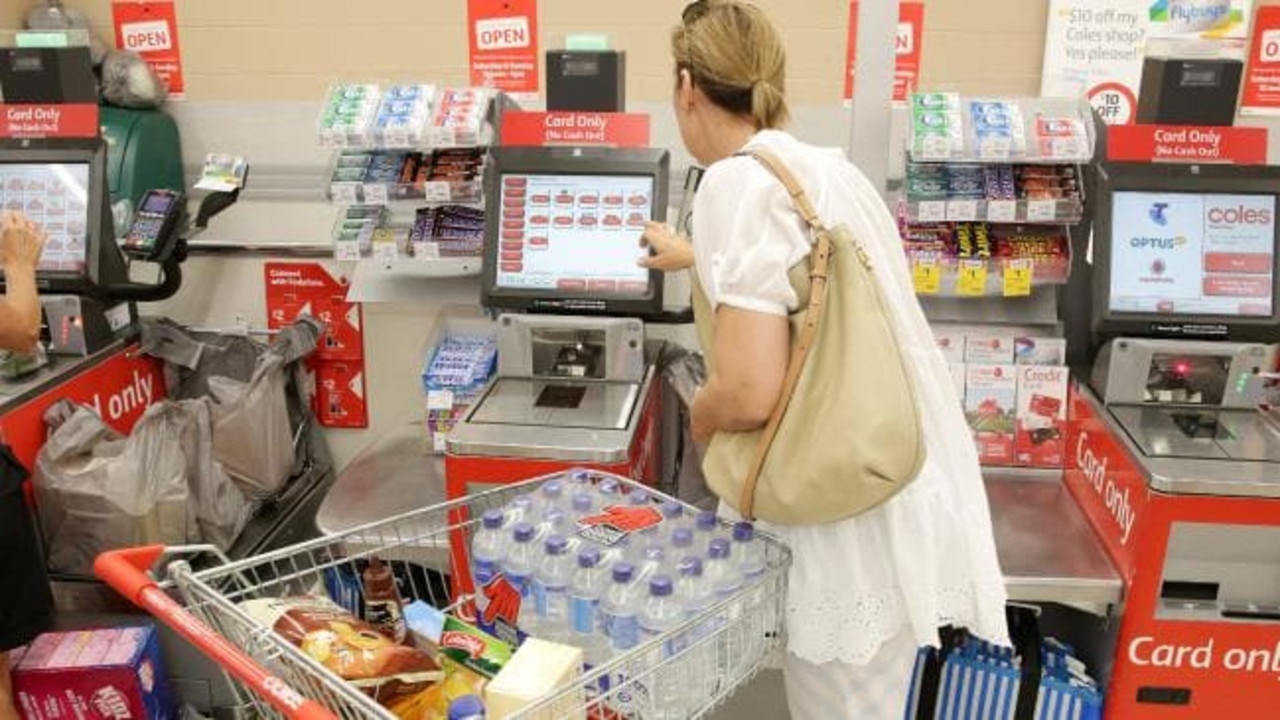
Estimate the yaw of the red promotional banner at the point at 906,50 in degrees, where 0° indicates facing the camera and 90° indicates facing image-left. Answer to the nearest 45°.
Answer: approximately 0°

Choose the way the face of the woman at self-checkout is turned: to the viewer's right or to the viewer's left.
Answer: to the viewer's left

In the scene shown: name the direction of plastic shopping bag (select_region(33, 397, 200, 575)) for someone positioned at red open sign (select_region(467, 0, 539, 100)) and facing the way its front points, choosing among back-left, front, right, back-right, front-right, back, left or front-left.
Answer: front-right

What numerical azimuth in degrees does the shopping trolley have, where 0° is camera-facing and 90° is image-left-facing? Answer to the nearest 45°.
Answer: approximately 225°

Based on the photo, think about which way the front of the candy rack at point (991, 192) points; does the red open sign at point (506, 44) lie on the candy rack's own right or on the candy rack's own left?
on the candy rack's own right

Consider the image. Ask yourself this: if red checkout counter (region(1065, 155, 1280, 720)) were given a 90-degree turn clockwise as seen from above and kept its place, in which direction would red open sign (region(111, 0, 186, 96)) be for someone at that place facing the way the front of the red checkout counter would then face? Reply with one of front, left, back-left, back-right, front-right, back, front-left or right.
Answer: front

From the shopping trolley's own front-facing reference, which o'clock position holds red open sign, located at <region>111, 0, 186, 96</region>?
The red open sign is roughly at 10 o'clock from the shopping trolley.

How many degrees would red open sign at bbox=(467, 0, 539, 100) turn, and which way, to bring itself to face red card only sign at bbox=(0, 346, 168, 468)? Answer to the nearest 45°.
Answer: approximately 45° to its right

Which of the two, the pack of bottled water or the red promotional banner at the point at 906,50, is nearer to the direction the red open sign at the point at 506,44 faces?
the pack of bottled water

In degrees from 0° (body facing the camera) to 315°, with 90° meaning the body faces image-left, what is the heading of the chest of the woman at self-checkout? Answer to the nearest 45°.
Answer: approximately 135°
